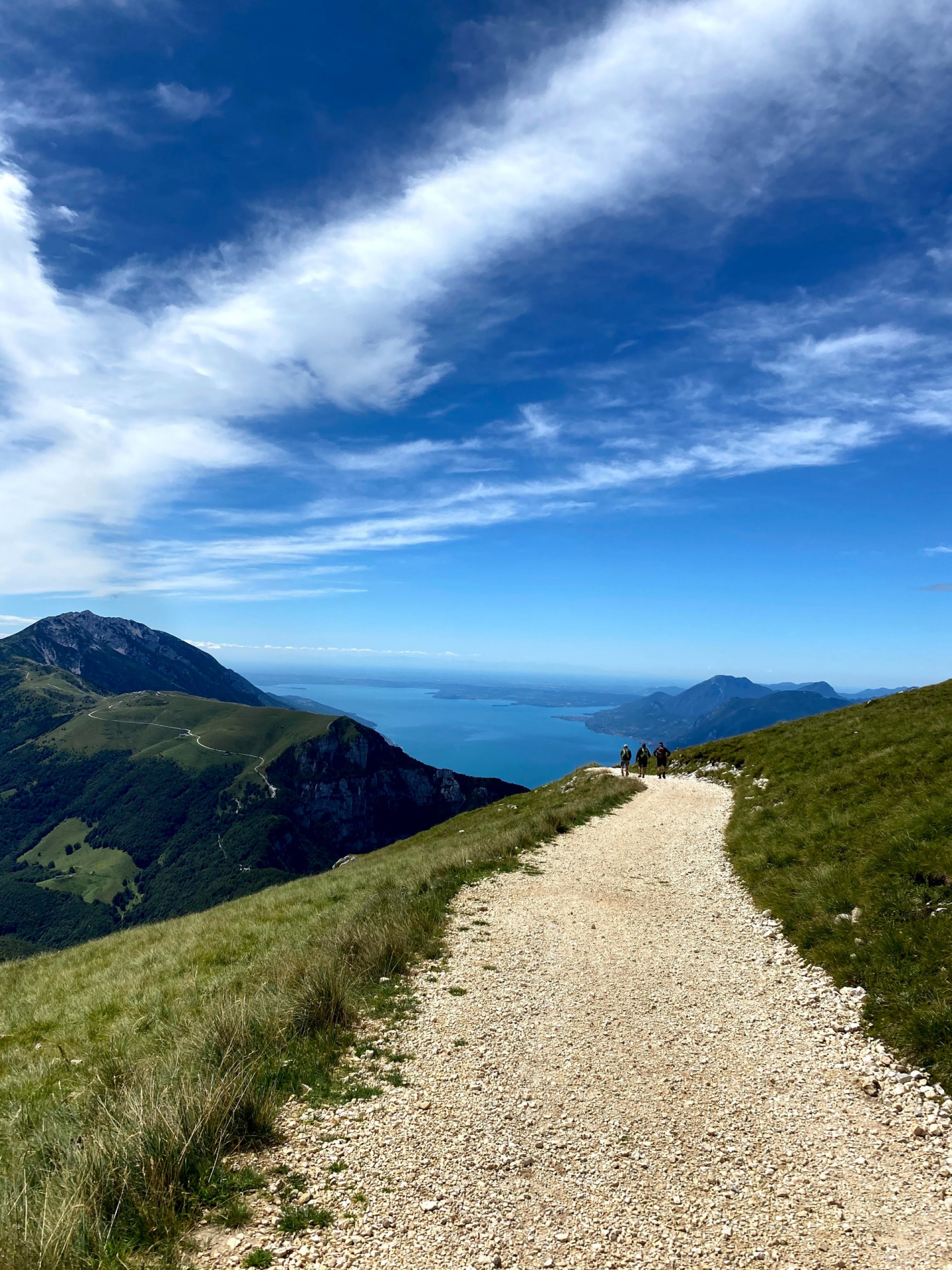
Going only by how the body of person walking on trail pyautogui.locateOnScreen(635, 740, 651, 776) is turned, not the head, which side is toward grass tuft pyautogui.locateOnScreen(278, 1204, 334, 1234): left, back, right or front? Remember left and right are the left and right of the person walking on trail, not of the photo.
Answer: back

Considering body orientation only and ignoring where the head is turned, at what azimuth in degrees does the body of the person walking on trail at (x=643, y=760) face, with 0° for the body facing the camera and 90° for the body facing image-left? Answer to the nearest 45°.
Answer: approximately 180°
